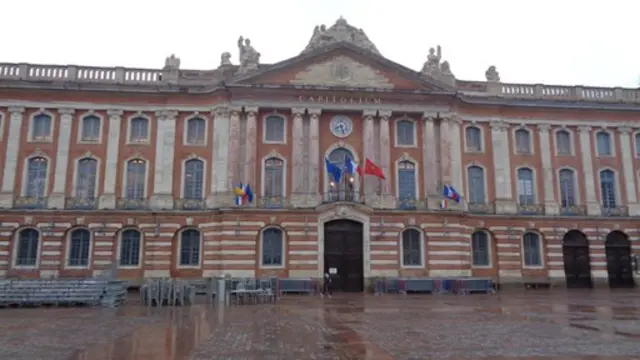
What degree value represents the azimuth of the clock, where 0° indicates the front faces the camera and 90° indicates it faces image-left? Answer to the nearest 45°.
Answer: approximately 0°
